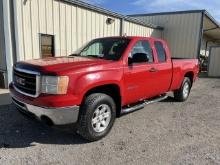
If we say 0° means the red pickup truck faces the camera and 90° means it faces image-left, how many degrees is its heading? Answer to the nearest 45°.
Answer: approximately 45°

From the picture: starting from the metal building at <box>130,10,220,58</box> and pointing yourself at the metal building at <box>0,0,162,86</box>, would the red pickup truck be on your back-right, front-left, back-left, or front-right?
front-left

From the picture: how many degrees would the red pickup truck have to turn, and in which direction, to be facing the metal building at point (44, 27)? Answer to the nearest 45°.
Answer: approximately 90° to its right

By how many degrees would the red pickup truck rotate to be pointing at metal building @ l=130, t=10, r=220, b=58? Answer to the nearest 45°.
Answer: approximately 180°
